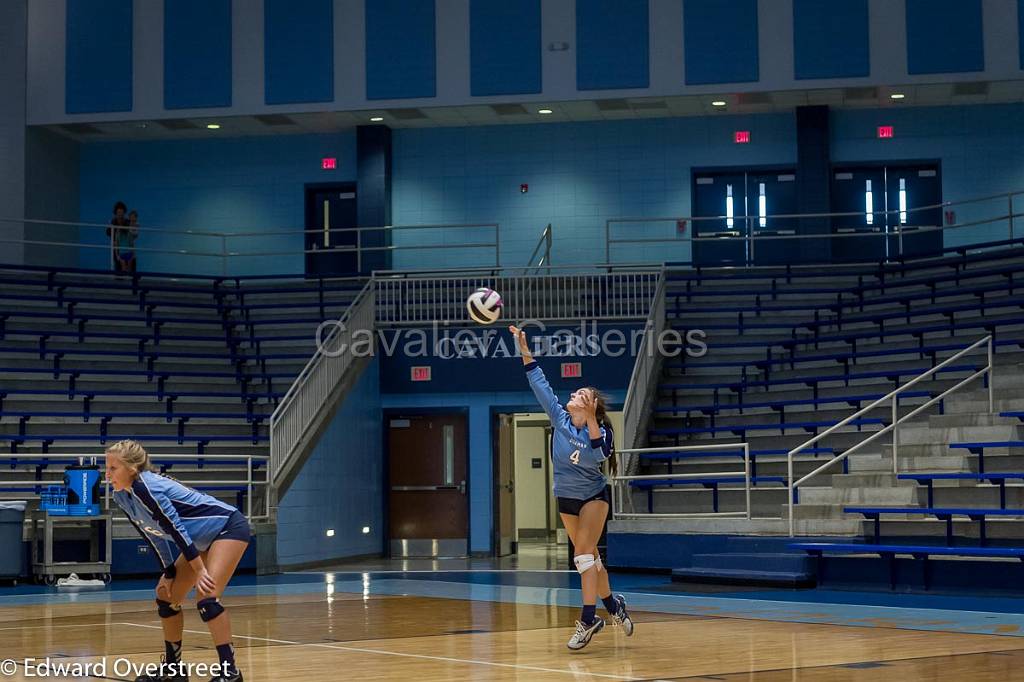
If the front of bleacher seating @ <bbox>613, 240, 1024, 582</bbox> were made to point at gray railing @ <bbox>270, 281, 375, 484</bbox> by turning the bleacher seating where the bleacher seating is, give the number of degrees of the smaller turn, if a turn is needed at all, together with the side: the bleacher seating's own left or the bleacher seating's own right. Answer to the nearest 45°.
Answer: approximately 45° to the bleacher seating's own right

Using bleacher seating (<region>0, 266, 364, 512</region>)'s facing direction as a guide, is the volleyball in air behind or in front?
in front

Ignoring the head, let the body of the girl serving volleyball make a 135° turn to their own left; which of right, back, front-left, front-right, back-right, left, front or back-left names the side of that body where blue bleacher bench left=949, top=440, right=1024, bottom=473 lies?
front-left

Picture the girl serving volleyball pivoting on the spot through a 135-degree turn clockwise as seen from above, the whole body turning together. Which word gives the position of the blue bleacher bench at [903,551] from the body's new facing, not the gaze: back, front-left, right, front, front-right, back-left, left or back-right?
front-right

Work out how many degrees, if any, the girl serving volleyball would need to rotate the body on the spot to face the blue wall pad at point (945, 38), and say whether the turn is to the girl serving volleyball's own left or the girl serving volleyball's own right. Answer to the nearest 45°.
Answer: approximately 180°

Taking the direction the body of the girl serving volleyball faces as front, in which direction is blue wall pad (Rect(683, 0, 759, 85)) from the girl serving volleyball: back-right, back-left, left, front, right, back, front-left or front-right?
back-right

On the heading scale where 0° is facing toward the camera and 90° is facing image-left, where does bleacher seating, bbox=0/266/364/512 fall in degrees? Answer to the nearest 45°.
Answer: approximately 0°

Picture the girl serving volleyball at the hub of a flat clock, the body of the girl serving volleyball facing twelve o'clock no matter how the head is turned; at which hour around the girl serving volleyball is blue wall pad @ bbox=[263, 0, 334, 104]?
The blue wall pad is roughly at 4 o'clock from the girl serving volleyball.

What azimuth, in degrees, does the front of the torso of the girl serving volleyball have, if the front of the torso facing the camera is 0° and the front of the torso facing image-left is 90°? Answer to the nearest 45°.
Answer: approximately 45°

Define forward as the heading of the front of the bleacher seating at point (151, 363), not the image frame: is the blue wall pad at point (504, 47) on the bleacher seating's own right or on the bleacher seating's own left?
on the bleacher seating's own left

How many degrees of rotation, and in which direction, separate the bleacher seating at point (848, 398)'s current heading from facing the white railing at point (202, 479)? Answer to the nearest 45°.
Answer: approximately 45° to its right

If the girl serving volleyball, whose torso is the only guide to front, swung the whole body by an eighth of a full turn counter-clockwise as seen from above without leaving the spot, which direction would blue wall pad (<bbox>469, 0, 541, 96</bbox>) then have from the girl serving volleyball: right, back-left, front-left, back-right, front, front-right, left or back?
back

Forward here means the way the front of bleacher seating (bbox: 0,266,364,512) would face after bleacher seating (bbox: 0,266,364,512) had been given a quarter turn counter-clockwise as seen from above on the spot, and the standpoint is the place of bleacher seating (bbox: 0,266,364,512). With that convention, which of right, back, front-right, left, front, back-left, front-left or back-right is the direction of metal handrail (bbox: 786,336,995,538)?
front-right

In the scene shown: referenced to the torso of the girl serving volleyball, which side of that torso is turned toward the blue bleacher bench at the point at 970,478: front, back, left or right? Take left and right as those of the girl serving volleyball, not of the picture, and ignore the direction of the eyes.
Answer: back
